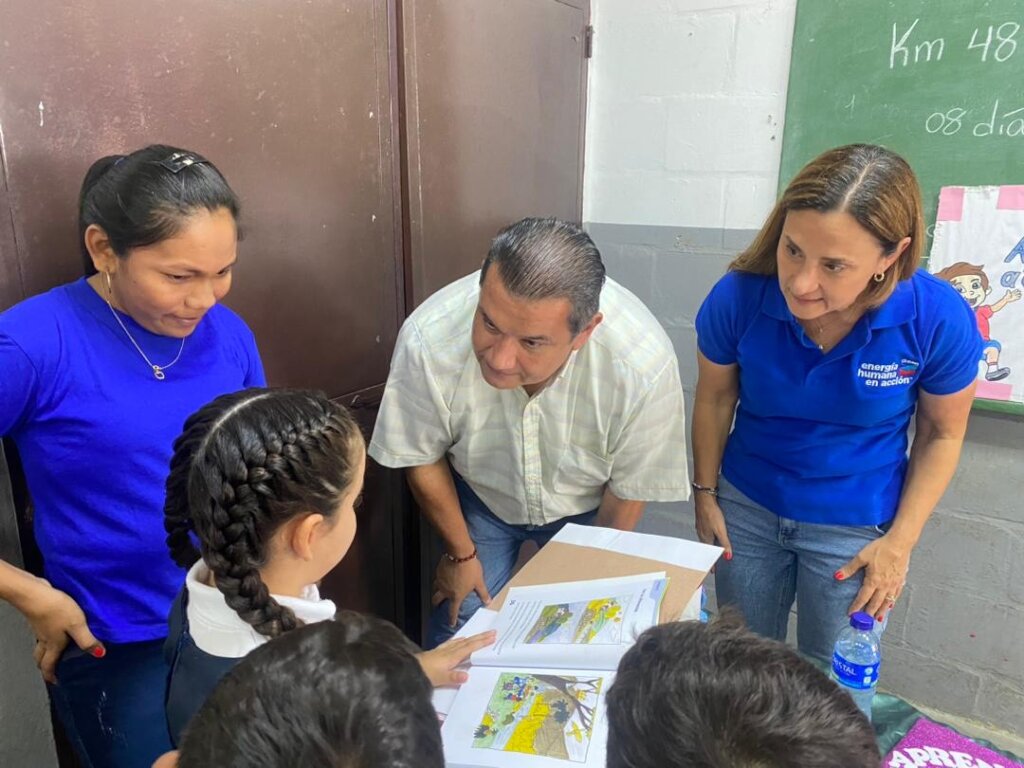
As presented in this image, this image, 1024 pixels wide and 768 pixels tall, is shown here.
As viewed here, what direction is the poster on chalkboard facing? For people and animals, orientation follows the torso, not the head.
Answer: toward the camera

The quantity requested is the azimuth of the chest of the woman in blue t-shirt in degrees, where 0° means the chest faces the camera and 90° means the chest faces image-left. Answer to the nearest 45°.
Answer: approximately 315°

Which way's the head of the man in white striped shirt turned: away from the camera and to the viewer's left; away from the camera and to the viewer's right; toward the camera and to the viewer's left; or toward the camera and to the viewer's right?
toward the camera and to the viewer's left

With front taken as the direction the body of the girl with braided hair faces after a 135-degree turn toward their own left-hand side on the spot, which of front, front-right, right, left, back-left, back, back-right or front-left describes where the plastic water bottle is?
back

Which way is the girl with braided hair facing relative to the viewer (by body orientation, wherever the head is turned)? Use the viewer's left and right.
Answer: facing away from the viewer and to the right of the viewer

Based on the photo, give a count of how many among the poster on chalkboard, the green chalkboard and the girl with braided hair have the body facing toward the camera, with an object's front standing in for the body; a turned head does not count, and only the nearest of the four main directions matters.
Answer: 2

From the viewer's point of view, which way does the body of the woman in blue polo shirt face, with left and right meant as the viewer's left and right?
facing the viewer and to the left of the viewer

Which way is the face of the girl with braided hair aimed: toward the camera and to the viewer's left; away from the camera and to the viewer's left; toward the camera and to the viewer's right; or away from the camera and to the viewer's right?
away from the camera and to the viewer's right

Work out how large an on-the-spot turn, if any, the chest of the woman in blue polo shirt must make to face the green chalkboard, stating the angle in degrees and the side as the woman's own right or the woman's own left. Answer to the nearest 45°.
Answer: approximately 135° to the woman's own right

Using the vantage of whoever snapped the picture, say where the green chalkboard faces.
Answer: facing the viewer

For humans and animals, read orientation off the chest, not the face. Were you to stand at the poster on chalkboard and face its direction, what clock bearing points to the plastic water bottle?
The plastic water bottle is roughly at 12 o'clock from the poster on chalkboard.

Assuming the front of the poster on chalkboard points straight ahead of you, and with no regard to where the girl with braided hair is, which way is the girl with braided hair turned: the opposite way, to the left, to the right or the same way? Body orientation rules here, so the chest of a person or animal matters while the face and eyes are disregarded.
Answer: the opposite way

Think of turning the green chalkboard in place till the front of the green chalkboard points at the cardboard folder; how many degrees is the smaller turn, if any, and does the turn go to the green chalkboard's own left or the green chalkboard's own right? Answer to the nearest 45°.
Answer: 0° — it already faces it
